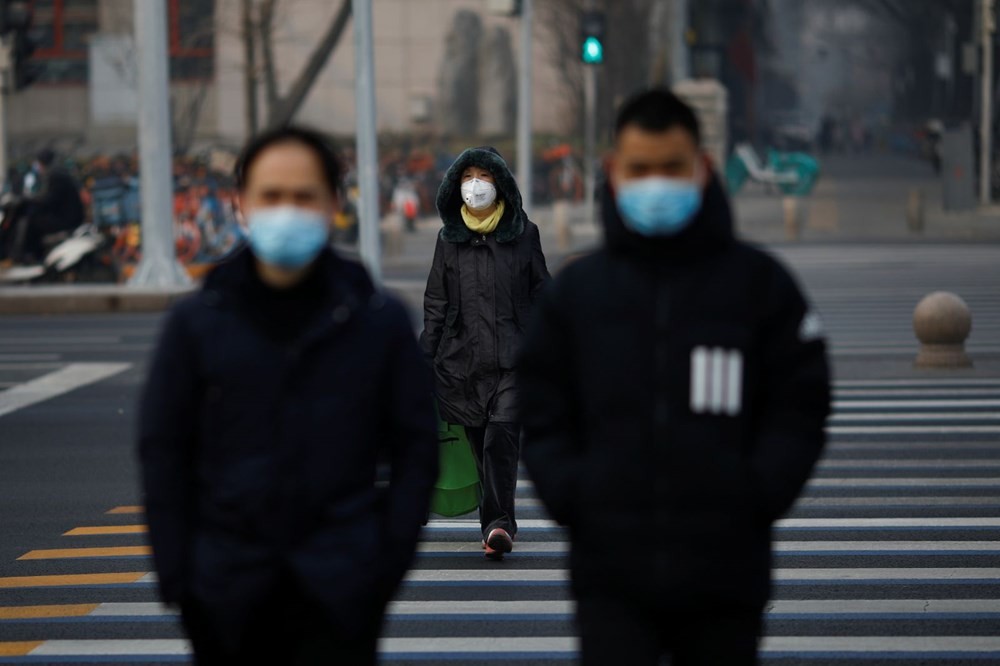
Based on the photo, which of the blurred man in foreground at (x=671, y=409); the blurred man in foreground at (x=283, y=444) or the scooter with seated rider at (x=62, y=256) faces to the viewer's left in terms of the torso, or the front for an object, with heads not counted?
the scooter with seated rider

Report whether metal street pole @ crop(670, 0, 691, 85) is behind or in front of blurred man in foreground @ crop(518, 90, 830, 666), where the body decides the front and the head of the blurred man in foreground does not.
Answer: behind

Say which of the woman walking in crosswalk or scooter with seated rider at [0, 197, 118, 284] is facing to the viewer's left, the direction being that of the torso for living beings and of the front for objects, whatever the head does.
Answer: the scooter with seated rider

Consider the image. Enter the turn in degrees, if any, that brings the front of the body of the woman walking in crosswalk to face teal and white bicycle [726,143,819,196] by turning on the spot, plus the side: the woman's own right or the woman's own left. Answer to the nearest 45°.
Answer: approximately 180°

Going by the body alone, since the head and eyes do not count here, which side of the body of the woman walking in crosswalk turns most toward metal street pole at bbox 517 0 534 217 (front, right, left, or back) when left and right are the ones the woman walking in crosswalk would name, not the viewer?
back

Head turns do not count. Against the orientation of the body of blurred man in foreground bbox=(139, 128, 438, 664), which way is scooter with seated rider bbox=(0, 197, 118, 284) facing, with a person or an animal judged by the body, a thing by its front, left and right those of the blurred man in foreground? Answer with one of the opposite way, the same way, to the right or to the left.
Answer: to the right

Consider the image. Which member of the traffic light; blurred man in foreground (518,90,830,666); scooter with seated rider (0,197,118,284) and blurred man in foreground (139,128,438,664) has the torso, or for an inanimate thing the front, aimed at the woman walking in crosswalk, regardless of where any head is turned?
the traffic light

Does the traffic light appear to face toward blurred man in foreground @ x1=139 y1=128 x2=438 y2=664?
yes

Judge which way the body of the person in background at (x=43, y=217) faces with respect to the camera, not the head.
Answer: to the viewer's left

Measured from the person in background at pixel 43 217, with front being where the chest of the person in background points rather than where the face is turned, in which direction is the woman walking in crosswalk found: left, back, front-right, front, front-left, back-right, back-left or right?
left

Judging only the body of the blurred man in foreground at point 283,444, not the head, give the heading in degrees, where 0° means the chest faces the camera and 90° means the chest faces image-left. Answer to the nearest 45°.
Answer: approximately 0°

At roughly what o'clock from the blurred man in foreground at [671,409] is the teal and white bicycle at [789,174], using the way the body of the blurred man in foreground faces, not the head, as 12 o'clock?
The teal and white bicycle is roughly at 6 o'clock from the blurred man in foreground.

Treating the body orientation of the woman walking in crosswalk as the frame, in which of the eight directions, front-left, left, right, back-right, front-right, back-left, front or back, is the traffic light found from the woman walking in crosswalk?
back
